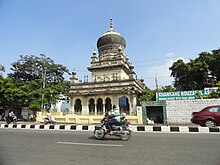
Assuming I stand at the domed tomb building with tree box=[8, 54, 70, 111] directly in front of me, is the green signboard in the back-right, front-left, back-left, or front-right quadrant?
back-left

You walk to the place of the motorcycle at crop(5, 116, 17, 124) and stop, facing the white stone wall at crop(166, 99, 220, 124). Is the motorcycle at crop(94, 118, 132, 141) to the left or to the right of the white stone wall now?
right

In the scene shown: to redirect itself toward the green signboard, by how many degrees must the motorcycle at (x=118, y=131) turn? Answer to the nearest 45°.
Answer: approximately 135° to its right

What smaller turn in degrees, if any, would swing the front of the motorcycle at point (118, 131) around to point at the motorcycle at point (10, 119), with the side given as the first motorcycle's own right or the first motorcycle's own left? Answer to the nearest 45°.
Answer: approximately 45° to the first motorcycle's own right

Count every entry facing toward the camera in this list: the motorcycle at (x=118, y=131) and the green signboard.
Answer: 1

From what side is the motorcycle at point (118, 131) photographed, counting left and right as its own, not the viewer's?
left

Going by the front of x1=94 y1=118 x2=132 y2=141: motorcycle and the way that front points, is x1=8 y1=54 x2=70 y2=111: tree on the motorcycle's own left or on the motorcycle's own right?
on the motorcycle's own right

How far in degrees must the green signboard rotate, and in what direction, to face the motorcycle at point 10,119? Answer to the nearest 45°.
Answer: approximately 90° to its right

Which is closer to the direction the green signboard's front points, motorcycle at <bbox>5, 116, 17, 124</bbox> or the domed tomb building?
the motorcycle

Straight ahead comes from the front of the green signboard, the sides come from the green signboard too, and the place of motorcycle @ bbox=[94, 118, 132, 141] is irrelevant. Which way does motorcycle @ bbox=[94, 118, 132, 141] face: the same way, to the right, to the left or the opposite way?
to the right

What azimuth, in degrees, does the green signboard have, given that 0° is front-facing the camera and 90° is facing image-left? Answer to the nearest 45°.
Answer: approximately 0°

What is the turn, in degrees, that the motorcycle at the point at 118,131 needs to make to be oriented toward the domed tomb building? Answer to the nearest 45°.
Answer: approximately 90° to its right

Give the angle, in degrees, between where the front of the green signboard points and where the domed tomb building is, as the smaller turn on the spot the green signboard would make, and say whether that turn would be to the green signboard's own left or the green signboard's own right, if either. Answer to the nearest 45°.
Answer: approximately 135° to the green signboard's own right
